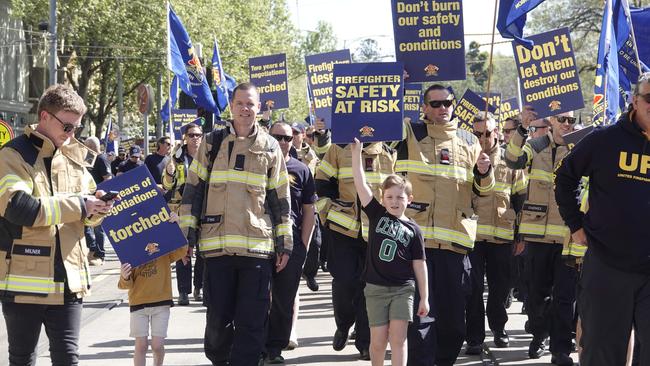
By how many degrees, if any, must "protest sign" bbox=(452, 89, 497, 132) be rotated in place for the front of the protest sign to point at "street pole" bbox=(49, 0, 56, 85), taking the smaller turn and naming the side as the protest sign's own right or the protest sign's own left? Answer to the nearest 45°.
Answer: approximately 135° to the protest sign's own right

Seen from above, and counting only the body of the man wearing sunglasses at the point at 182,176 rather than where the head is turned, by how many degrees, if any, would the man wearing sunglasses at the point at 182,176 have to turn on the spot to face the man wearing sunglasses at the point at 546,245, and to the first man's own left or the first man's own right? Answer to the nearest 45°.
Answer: approximately 45° to the first man's own left
